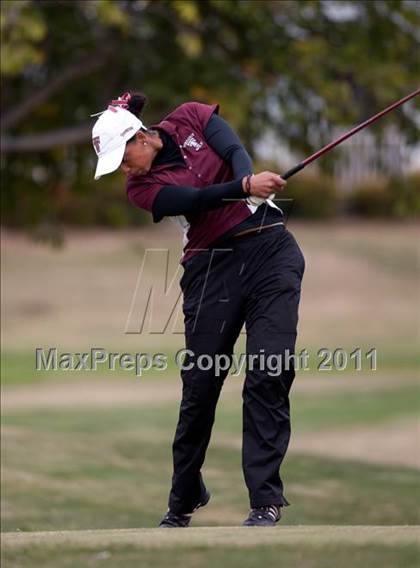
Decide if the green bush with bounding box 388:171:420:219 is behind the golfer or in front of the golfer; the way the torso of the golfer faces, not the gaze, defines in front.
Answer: behind

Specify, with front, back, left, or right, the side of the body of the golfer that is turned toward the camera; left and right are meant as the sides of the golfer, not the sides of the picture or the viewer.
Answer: front

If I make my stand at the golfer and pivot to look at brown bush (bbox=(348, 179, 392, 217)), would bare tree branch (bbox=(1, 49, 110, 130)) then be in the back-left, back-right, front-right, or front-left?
front-left

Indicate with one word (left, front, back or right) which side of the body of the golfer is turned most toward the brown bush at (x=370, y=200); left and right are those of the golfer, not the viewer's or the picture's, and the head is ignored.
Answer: back

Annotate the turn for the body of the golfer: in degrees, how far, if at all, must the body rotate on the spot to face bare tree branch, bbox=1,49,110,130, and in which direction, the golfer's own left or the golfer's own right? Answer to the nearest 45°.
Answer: approximately 180°
